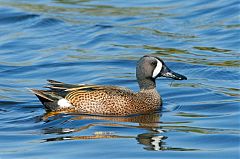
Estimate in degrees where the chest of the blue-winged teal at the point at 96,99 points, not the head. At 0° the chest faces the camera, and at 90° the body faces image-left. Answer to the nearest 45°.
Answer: approximately 270°
